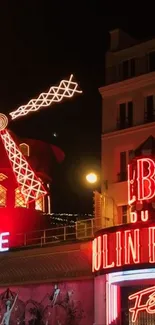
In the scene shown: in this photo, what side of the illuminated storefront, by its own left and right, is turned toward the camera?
front

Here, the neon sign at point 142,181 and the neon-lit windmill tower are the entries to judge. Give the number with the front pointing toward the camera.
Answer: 2

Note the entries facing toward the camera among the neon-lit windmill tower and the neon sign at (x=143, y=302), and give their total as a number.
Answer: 2

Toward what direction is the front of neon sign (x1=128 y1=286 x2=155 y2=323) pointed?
toward the camera

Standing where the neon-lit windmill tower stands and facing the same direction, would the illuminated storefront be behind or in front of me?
in front

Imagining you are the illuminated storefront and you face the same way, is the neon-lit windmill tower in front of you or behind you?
behind

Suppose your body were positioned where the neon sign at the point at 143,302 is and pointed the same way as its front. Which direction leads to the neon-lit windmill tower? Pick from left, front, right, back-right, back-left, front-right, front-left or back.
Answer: back-right

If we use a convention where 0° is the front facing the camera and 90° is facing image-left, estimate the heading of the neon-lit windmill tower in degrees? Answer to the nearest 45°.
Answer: approximately 0°
